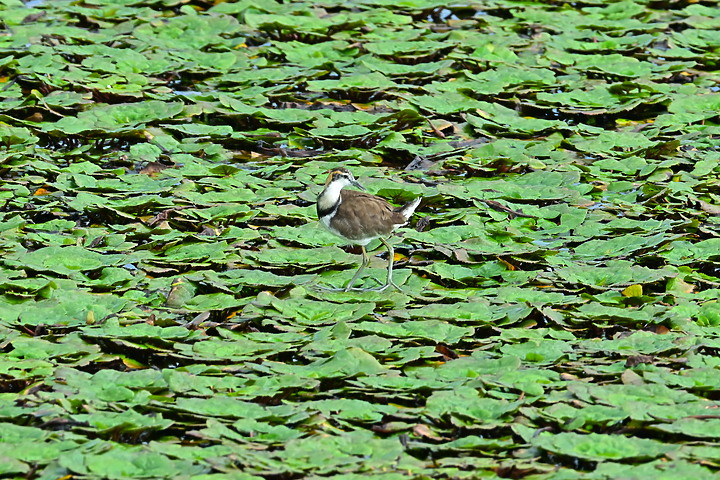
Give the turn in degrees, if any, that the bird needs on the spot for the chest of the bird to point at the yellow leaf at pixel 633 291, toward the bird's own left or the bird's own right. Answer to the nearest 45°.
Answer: approximately 180°

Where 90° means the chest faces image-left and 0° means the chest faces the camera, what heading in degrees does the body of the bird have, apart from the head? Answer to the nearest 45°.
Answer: approximately 90°
